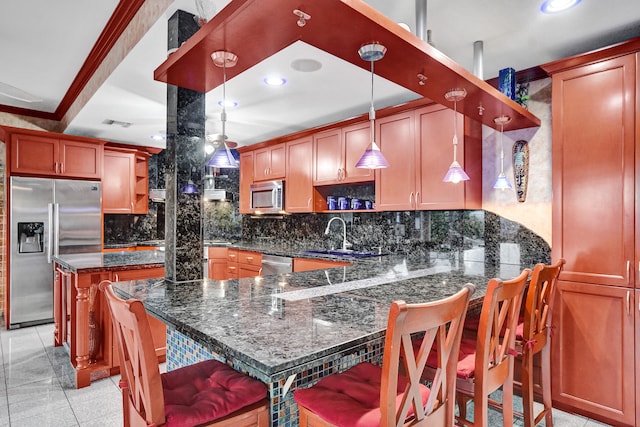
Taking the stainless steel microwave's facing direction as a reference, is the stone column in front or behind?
in front

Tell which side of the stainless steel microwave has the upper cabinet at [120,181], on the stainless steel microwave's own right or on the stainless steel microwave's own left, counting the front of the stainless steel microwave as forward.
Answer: on the stainless steel microwave's own right

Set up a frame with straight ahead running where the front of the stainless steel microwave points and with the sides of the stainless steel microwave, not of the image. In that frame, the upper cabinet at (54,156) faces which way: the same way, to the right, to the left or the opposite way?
to the left

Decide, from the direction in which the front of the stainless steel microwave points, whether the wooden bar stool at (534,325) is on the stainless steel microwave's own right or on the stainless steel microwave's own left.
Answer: on the stainless steel microwave's own left

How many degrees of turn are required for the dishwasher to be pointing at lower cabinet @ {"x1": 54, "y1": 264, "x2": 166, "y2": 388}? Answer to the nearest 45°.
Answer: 0° — it already faces it

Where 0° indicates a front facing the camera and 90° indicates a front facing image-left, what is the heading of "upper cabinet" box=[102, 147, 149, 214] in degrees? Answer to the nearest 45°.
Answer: approximately 0°

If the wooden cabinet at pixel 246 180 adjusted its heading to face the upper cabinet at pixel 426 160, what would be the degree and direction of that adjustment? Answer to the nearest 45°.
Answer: approximately 90° to its left

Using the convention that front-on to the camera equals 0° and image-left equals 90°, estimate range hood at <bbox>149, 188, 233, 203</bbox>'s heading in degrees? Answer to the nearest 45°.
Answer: approximately 0°

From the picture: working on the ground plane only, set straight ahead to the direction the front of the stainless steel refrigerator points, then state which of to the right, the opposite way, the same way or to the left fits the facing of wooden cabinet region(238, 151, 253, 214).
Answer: to the right

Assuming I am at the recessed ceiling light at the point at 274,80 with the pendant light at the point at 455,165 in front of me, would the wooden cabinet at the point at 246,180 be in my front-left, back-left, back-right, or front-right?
back-left

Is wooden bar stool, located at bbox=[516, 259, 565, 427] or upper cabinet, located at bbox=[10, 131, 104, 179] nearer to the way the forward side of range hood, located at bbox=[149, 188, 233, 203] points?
the wooden bar stool

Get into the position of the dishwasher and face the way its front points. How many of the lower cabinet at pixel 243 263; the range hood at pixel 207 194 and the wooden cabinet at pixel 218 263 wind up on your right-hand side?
3

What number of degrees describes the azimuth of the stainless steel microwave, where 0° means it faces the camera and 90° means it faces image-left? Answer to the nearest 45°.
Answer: approximately 45°
